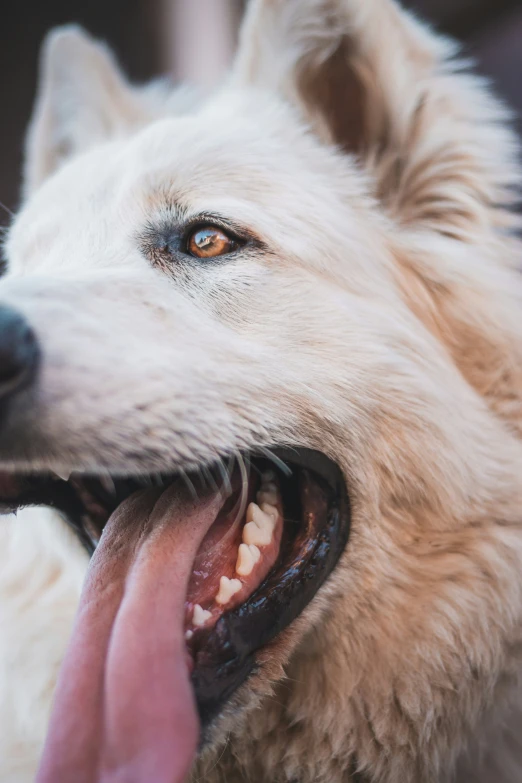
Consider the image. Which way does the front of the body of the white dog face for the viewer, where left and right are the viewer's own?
facing the viewer and to the left of the viewer
